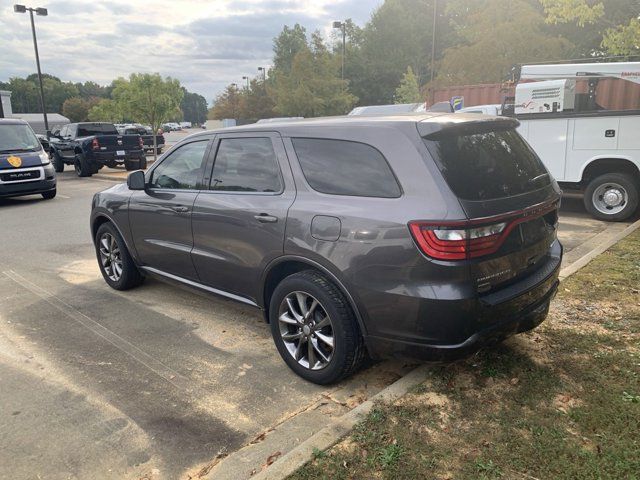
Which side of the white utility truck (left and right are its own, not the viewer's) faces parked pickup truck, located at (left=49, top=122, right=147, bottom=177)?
front

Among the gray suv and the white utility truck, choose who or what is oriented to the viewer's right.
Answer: the white utility truck

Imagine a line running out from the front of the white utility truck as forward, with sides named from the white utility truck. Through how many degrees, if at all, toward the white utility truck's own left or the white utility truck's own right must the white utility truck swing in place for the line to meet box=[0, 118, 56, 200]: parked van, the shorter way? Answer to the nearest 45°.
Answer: approximately 180°

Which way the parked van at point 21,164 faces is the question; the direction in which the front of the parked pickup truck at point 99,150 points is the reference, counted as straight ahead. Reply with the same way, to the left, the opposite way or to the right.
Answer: the opposite way

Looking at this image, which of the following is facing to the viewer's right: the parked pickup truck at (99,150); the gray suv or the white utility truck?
the white utility truck

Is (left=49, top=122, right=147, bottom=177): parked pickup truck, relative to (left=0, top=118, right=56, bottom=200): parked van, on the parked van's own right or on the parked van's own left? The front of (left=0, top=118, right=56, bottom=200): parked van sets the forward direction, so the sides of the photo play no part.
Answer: on the parked van's own left

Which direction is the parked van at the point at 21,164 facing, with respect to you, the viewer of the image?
facing the viewer and to the right of the viewer

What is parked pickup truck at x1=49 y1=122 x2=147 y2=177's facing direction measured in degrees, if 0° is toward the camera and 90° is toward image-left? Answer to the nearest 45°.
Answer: approximately 135°

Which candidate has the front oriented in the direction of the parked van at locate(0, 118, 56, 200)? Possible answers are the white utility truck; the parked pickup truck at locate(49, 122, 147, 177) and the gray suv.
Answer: the gray suv

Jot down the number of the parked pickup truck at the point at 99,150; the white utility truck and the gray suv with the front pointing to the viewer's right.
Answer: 1

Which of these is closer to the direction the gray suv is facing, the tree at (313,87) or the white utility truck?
the tree

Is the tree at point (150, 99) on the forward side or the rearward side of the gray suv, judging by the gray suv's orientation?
on the forward side

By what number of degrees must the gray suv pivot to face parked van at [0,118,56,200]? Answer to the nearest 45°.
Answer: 0° — it already faces it
